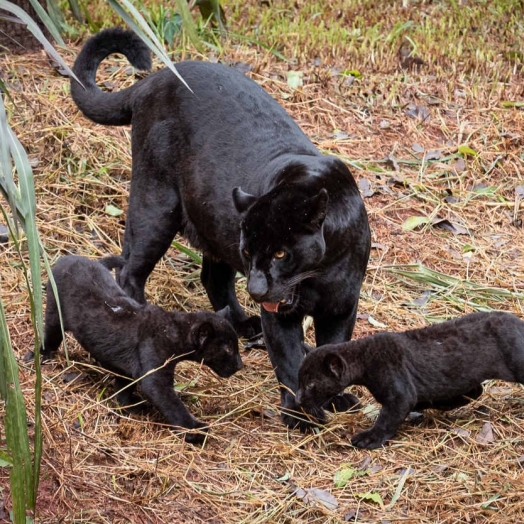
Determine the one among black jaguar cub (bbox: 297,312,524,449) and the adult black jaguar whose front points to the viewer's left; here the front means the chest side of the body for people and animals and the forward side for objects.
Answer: the black jaguar cub

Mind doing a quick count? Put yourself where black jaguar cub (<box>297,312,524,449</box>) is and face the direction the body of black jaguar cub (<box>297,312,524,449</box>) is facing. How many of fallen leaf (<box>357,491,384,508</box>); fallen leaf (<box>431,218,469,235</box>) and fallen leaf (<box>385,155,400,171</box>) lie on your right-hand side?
2

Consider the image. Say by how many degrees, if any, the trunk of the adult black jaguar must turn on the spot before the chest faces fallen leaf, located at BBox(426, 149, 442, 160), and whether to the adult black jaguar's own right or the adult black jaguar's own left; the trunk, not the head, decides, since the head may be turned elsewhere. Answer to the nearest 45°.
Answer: approximately 90° to the adult black jaguar's own left

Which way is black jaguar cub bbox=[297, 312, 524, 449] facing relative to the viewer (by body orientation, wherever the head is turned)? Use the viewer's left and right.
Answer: facing to the left of the viewer

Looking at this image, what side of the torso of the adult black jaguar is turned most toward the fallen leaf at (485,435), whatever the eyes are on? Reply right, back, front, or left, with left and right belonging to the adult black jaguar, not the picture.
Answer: front

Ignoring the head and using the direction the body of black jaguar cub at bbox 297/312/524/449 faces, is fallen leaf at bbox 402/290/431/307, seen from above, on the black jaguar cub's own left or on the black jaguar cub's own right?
on the black jaguar cub's own right

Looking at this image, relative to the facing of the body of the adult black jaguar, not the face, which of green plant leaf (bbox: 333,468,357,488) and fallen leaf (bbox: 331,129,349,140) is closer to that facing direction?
the green plant leaf

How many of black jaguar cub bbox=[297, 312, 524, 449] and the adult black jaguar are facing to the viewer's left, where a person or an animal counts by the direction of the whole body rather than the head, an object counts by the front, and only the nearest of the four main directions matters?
1

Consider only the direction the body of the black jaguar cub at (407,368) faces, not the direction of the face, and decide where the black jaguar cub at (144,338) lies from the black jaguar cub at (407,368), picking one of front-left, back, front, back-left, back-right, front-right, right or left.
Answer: front

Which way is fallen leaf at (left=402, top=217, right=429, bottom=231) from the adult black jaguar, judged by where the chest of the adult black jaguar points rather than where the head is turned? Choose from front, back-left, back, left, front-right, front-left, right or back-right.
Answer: left

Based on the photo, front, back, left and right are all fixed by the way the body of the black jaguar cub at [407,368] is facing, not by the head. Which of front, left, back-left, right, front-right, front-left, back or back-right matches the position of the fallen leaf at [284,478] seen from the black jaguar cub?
front-left

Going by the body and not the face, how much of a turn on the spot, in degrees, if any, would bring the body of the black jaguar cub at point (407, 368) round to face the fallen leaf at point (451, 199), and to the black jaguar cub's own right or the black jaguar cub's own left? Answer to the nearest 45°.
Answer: approximately 90° to the black jaguar cub's own right

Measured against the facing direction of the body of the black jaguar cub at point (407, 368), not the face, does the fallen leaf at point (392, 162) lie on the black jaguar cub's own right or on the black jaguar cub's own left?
on the black jaguar cub's own right

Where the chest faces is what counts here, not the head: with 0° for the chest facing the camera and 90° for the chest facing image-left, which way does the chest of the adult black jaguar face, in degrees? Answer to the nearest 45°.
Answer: approximately 315°
